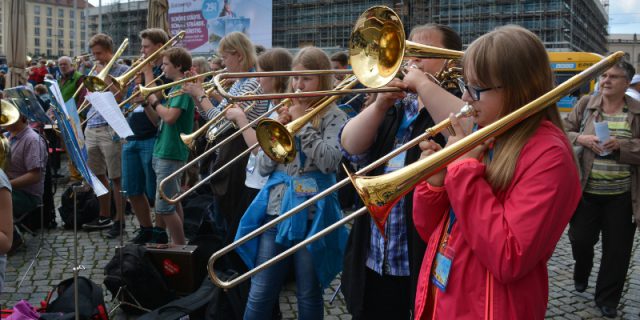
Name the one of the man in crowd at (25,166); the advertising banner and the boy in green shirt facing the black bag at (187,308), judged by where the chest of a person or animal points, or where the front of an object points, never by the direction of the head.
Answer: the advertising banner

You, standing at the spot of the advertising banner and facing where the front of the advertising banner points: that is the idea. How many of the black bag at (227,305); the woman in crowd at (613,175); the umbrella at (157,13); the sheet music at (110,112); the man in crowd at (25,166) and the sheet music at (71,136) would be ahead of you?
6

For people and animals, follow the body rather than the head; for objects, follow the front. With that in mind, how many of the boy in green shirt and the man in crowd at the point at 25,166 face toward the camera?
0

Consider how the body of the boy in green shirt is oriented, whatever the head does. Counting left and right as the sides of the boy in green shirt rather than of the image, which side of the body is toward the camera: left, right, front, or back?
left

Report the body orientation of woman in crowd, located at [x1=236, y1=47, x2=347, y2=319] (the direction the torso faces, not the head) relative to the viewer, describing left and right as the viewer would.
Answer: facing the viewer and to the left of the viewer

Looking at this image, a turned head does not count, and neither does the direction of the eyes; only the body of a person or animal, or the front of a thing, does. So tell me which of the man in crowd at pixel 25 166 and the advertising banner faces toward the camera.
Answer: the advertising banner

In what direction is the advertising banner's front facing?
toward the camera

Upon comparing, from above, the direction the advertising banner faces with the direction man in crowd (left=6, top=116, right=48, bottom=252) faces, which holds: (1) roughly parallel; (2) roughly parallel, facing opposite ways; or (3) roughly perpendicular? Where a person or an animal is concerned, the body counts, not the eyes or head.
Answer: roughly perpendicular
